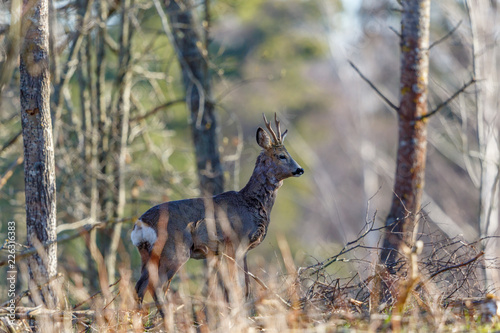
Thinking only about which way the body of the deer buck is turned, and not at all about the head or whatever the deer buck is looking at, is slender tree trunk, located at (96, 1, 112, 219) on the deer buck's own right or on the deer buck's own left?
on the deer buck's own left

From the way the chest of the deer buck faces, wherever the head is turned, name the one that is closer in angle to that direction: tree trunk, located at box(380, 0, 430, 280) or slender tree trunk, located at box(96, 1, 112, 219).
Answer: the tree trunk

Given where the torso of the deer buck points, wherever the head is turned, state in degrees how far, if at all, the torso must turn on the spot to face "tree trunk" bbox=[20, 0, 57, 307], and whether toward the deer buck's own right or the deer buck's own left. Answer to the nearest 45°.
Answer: approximately 135° to the deer buck's own right

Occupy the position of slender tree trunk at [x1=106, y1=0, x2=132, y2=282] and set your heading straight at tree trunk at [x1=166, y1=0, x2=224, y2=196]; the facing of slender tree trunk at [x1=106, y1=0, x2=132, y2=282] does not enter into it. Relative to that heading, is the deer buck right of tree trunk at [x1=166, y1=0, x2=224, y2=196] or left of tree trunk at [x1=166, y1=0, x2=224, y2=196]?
right

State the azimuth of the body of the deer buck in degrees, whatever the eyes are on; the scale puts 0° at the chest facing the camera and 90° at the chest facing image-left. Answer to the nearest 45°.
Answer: approximately 270°

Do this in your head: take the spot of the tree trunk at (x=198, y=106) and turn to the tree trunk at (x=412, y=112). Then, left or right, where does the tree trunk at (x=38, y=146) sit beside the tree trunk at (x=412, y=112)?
right

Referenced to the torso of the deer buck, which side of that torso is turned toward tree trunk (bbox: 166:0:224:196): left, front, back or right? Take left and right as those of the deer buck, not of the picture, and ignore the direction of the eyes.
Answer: left
